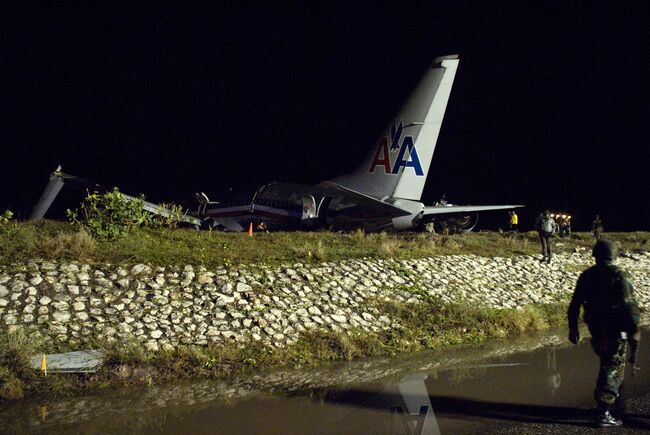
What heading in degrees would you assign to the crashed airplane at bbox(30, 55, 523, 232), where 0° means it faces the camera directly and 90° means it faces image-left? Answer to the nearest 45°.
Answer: approximately 135°

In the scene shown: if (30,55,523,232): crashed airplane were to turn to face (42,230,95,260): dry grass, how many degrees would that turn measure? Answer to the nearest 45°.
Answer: approximately 90° to its left

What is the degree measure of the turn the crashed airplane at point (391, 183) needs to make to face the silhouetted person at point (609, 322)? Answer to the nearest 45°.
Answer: approximately 135° to its left

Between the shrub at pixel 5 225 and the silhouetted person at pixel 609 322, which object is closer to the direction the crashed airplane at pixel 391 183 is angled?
the shrub

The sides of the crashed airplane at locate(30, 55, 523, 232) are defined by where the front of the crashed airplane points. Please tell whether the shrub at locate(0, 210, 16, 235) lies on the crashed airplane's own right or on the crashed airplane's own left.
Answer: on the crashed airplane's own left

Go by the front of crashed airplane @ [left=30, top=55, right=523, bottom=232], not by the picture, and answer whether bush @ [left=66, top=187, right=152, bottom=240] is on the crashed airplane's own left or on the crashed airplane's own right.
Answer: on the crashed airplane's own left

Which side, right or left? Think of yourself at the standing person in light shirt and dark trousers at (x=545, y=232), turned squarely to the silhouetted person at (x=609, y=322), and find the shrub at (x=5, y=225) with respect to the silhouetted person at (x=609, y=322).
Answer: right

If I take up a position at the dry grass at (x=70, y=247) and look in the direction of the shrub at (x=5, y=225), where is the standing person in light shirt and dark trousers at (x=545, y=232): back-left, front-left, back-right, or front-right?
back-right

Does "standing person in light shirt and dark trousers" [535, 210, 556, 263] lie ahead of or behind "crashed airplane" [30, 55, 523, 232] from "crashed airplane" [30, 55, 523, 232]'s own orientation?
behind
